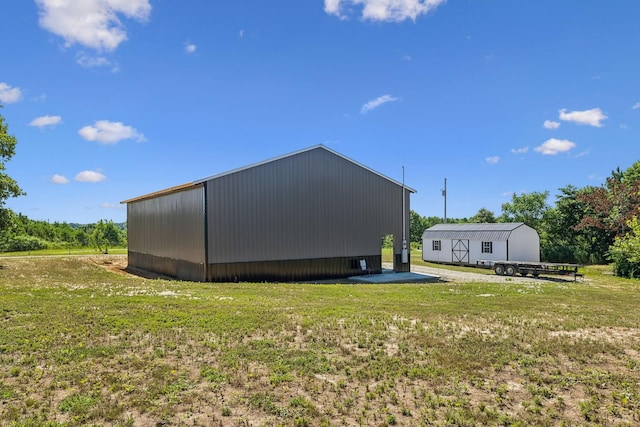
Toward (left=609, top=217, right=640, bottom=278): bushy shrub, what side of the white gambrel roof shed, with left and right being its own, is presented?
left

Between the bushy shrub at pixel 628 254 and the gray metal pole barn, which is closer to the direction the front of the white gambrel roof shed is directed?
the gray metal pole barn

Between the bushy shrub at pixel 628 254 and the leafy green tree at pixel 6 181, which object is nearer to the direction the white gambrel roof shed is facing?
the leafy green tree

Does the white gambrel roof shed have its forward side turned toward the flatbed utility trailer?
no

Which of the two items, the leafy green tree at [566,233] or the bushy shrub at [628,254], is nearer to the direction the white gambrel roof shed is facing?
the bushy shrub

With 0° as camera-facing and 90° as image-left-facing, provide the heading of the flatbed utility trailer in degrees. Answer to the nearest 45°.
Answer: approximately 270°

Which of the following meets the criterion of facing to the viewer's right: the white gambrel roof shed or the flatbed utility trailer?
the flatbed utility trailer

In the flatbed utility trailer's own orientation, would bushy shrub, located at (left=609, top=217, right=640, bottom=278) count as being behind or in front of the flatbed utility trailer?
in front

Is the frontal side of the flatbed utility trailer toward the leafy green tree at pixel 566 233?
no

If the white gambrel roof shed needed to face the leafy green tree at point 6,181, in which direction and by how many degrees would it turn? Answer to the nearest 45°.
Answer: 0° — it already faces it

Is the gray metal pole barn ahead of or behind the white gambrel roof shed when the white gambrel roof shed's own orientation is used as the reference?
ahead

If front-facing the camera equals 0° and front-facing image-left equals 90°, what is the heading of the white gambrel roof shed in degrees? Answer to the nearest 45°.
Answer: approximately 45°

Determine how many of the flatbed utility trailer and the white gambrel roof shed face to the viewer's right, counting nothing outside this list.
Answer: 1
